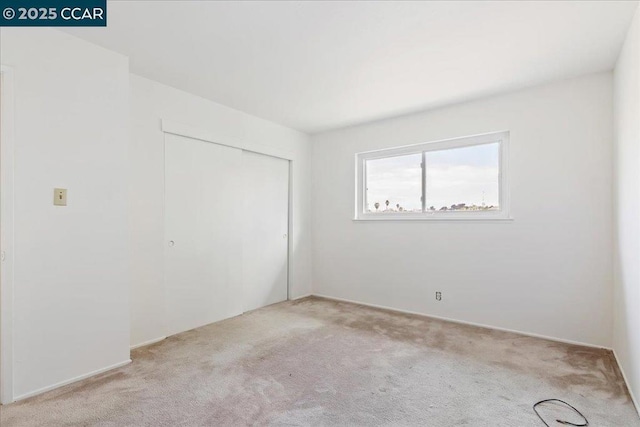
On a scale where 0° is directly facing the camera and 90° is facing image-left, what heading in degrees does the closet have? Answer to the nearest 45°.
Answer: approximately 315°

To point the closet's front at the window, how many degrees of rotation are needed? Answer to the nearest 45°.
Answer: approximately 45° to its left
